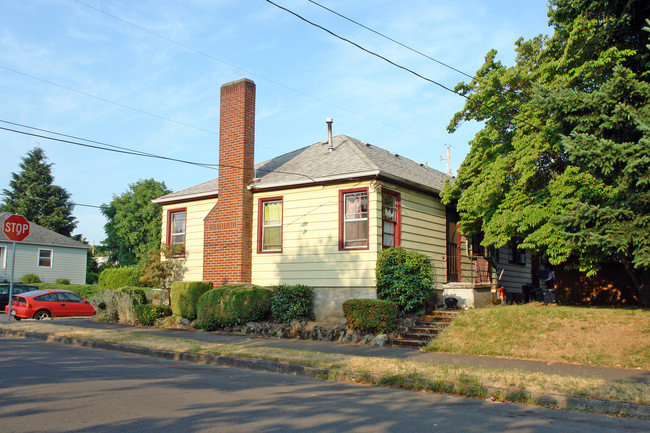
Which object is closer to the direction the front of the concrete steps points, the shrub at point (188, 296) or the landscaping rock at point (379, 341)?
the landscaping rock

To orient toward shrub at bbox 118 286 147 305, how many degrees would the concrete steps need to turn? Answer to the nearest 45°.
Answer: approximately 45° to its right

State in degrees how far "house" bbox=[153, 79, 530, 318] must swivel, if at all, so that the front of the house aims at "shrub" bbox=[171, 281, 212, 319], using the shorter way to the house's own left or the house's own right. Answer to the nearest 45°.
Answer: approximately 135° to the house's own right

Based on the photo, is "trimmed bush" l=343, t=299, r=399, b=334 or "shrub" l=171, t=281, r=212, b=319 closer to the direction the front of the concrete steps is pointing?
the trimmed bush

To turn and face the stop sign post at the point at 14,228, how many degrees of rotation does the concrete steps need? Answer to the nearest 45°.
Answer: approximately 45° to its right

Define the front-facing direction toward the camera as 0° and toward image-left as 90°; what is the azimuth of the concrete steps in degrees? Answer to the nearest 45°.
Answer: approximately 45°

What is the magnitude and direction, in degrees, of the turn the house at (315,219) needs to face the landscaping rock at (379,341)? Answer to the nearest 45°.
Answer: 0° — it already faces it

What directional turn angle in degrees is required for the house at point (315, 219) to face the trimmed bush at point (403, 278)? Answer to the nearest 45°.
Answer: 0° — it already faces it
